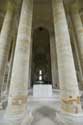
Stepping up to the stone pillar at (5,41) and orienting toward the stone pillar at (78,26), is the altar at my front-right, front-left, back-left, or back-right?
front-left

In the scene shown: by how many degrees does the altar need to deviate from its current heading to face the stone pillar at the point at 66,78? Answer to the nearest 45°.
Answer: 0° — it already faces it

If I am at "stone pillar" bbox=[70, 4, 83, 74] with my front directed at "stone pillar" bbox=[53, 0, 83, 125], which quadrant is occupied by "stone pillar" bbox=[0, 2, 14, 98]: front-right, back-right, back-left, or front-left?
front-right

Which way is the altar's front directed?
toward the camera

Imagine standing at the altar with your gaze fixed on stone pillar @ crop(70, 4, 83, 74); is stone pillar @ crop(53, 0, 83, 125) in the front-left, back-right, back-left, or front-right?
front-right

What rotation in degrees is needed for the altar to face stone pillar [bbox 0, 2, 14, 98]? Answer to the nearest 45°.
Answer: approximately 45° to its right

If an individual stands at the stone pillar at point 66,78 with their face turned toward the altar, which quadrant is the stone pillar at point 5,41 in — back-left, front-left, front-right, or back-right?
front-left

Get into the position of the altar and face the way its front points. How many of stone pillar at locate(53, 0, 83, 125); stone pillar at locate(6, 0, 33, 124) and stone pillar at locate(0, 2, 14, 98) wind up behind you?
0

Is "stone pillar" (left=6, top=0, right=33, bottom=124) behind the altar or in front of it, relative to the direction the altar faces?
in front

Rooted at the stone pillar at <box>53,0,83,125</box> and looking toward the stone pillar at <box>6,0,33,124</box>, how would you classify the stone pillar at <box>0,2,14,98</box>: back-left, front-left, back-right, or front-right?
front-right
